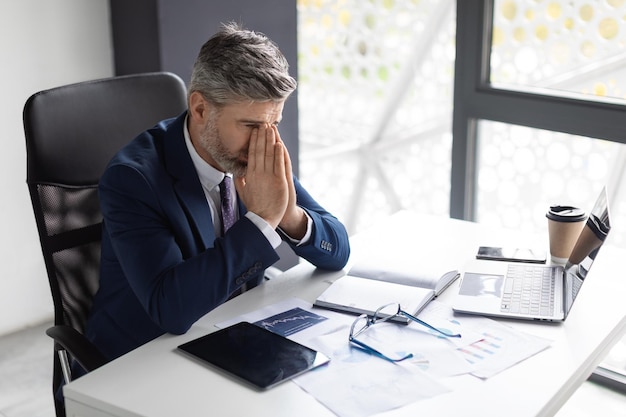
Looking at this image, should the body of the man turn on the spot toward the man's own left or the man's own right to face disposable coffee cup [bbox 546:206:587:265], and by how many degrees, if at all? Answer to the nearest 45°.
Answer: approximately 45° to the man's own left

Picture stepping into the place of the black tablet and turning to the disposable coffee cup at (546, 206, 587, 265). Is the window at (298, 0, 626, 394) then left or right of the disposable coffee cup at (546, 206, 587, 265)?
left

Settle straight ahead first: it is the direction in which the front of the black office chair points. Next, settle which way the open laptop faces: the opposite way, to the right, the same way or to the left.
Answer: the opposite way

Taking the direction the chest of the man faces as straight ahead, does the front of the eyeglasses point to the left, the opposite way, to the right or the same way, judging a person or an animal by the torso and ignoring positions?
the opposite way

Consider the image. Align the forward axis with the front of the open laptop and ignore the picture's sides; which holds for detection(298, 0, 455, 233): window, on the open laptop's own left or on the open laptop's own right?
on the open laptop's own right

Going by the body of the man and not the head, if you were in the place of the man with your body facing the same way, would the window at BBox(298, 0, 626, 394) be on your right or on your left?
on your left

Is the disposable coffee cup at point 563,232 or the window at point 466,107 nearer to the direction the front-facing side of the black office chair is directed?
the disposable coffee cup

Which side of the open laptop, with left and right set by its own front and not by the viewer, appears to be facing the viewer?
left

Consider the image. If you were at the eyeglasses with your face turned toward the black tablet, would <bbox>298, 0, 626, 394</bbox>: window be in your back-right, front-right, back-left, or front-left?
back-right

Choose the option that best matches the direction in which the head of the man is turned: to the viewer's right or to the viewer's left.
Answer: to the viewer's right

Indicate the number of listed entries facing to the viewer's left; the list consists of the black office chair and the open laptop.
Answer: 1

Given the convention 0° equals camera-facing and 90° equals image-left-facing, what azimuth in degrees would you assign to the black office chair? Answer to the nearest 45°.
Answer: approximately 315°

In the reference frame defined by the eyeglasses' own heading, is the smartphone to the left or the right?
on its right

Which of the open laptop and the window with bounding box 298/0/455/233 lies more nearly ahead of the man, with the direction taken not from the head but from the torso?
the open laptop

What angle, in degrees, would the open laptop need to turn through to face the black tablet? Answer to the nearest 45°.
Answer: approximately 45° to its left
